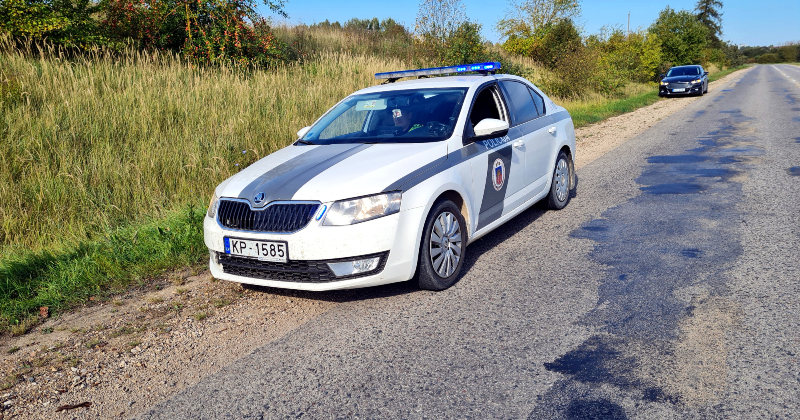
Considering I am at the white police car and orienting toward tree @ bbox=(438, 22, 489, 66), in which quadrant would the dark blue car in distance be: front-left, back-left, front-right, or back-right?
front-right

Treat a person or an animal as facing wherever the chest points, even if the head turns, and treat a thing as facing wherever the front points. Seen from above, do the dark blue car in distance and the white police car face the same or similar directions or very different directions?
same or similar directions

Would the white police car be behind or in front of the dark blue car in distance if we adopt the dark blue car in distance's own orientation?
in front

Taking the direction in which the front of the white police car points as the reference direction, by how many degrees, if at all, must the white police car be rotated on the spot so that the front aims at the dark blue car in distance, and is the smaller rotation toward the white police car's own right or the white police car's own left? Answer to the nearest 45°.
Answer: approximately 180°

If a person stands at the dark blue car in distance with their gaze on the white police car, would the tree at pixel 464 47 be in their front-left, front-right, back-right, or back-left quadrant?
front-right

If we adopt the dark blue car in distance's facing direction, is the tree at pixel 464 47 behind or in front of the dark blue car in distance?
in front

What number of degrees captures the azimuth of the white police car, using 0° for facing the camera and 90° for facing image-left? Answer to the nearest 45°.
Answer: approximately 45°

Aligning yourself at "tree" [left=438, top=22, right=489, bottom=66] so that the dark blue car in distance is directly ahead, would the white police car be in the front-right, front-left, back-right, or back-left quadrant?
back-right

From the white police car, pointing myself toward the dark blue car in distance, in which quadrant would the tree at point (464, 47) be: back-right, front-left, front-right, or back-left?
front-left

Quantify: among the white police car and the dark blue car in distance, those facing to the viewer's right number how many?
0

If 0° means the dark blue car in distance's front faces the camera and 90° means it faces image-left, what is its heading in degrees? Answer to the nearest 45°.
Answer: approximately 45°

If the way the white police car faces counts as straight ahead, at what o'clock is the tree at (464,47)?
The tree is roughly at 5 o'clock from the white police car.
